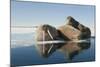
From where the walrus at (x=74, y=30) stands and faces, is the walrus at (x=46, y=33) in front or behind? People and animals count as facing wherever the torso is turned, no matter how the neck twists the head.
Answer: in front

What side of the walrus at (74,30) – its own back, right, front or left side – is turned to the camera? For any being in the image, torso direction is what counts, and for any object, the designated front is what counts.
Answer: left
